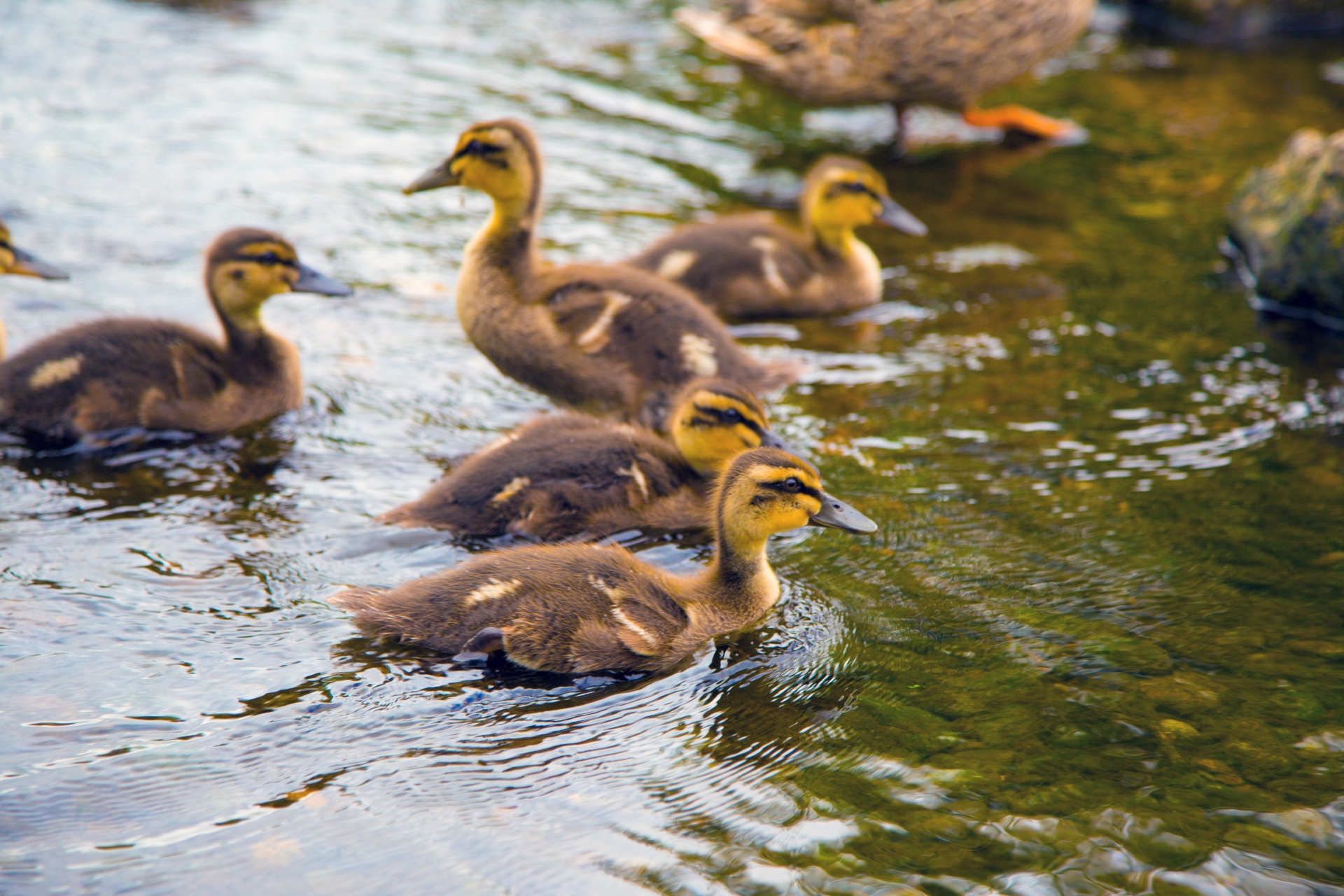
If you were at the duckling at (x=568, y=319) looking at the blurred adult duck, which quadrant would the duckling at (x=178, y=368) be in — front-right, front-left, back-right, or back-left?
back-left

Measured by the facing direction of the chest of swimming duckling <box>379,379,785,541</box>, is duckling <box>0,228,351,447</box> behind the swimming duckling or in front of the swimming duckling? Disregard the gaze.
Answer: behind

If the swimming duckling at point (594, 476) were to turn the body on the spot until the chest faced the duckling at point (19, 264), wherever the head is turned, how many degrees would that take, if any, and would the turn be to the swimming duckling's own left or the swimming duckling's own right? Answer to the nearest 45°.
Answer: approximately 135° to the swimming duckling's own left

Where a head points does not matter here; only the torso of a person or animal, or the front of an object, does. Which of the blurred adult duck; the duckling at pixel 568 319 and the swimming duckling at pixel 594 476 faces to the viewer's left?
the duckling

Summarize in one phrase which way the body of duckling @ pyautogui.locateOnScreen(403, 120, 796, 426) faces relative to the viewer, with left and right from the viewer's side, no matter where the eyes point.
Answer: facing to the left of the viewer

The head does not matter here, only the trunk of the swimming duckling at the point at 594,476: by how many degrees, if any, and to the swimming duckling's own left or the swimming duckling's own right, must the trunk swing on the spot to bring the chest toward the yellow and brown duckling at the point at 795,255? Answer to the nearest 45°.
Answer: approximately 90° to the swimming duckling's own left

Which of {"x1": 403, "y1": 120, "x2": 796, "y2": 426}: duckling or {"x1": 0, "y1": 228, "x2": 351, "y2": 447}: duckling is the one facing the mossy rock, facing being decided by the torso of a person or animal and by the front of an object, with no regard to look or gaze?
{"x1": 0, "y1": 228, "x2": 351, "y2": 447}: duckling

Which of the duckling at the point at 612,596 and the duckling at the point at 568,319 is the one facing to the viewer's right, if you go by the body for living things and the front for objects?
the duckling at the point at 612,596

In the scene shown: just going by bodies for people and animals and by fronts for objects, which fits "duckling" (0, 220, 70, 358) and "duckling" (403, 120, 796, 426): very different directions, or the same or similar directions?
very different directions

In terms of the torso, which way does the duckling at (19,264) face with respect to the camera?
to the viewer's right

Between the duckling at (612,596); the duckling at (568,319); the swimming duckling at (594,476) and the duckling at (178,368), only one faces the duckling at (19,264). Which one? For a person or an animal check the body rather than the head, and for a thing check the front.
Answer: the duckling at (568,319)

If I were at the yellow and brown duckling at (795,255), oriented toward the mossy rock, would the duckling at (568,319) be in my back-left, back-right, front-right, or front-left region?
back-right

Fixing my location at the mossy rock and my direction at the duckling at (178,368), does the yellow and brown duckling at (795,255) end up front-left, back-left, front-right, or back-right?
front-right

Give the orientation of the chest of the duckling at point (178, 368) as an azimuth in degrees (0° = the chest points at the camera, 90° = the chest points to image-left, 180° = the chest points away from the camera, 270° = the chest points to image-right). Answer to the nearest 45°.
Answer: approximately 270°

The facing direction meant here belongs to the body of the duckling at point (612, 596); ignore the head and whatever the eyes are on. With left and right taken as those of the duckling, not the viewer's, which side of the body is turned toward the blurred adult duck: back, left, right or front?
left

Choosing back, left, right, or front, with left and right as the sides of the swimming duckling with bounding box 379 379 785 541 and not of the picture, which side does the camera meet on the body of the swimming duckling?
right

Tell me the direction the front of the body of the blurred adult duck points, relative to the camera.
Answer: to the viewer's right

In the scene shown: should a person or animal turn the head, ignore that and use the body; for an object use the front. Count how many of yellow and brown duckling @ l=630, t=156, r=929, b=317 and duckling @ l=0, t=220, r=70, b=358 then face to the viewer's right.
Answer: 2

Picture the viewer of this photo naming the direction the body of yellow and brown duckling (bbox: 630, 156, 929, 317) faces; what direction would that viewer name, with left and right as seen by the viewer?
facing to the right of the viewer
